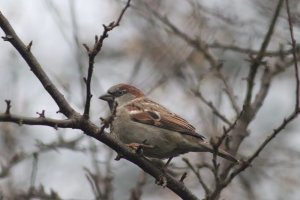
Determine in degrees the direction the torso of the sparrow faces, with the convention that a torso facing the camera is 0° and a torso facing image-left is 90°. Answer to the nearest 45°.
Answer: approximately 90°
